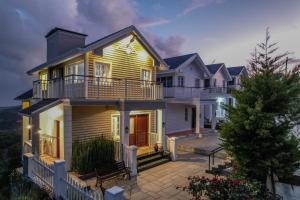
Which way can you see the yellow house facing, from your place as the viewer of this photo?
facing the viewer and to the right of the viewer

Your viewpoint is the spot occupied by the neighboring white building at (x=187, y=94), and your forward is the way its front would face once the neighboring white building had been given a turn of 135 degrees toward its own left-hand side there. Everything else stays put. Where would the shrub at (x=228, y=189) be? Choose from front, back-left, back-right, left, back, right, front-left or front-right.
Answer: back

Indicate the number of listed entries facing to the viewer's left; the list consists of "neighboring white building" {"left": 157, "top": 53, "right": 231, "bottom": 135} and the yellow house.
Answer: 0

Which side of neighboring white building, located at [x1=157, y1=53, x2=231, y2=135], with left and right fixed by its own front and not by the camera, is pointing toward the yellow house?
right

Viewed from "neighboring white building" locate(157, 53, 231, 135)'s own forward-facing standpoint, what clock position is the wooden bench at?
The wooden bench is roughly at 2 o'clock from the neighboring white building.

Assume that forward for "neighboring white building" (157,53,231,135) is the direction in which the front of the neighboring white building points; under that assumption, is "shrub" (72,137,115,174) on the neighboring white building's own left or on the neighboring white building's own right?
on the neighboring white building's own right
